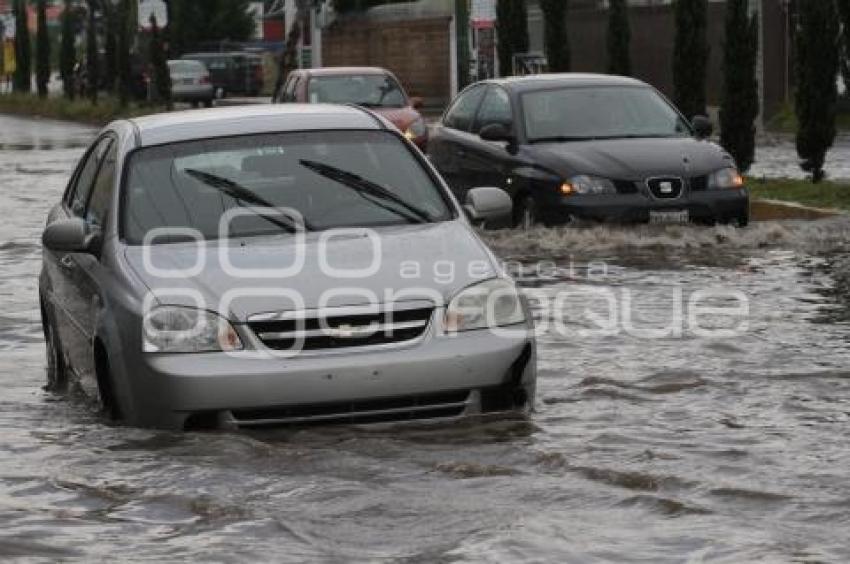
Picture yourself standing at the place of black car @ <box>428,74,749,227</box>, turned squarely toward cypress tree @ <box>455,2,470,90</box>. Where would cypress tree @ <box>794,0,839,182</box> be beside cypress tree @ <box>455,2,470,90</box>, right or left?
right

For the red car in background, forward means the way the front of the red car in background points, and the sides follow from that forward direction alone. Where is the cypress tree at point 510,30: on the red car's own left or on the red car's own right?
on the red car's own left

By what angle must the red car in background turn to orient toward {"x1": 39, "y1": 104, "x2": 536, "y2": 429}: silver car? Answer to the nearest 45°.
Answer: approximately 45° to its right

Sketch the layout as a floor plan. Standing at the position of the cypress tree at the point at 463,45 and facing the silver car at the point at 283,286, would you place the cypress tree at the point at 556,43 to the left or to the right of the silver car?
left

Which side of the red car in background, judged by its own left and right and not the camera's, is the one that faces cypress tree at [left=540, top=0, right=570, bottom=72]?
left

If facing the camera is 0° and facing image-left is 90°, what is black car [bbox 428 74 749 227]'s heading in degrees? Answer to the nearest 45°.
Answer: approximately 315°

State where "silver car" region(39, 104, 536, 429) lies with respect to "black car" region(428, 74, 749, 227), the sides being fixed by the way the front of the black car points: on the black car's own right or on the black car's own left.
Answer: on the black car's own right
